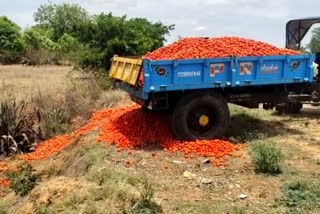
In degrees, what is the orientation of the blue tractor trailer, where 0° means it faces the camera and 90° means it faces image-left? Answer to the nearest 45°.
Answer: approximately 270°

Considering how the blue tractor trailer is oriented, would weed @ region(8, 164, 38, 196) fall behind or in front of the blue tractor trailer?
behind

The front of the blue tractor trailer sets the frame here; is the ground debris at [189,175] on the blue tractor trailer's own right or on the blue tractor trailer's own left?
on the blue tractor trailer's own right

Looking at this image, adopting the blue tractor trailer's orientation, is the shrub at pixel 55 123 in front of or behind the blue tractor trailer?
behind

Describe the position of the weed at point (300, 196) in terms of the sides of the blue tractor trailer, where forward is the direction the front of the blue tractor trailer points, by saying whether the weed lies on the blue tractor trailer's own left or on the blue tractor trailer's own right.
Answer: on the blue tractor trailer's own right

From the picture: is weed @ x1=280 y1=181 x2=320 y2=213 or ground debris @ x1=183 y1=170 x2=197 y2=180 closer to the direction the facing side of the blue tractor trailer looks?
the weed

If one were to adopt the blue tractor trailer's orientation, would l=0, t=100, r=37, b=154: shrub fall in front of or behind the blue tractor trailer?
behind

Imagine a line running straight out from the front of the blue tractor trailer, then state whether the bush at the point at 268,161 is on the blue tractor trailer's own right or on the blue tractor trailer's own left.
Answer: on the blue tractor trailer's own right

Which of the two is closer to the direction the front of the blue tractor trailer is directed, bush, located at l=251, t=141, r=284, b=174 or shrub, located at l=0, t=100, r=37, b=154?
the bush
